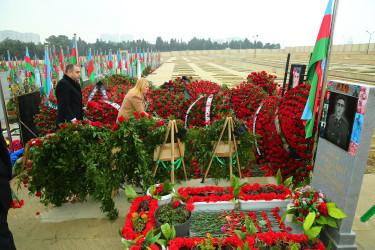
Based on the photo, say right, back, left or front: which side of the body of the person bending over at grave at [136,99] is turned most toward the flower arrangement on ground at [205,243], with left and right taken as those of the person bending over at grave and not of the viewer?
right

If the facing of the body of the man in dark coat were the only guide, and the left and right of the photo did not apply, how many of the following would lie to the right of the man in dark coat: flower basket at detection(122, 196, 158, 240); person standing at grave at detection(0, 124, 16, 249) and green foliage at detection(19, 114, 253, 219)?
3

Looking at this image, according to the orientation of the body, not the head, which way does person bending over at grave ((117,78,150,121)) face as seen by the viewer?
to the viewer's right

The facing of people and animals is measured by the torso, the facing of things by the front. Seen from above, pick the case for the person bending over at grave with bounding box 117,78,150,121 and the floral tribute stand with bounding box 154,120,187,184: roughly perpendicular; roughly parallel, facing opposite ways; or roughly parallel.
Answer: roughly perpendicular

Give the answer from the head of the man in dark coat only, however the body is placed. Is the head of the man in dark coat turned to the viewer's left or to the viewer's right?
to the viewer's right
